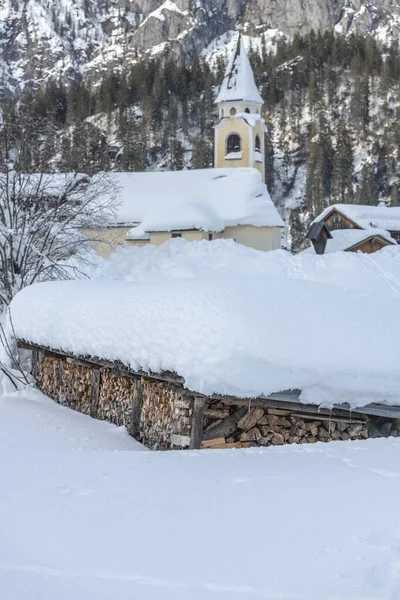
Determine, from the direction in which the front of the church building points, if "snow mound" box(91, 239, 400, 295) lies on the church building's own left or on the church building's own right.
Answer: on the church building's own left
